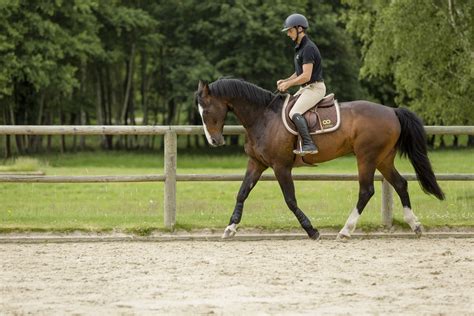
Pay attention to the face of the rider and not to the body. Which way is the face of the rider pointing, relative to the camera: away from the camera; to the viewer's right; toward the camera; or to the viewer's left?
to the viewer's left

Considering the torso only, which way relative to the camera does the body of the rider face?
to the viewer's left

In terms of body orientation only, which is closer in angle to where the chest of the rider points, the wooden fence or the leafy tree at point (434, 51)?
the wooden fence

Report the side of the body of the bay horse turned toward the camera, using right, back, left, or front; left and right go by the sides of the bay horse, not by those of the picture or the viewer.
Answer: left

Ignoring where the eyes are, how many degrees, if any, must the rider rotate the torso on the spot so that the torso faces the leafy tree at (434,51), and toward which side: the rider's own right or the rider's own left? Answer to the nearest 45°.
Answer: approximately 90° to the rider's own right

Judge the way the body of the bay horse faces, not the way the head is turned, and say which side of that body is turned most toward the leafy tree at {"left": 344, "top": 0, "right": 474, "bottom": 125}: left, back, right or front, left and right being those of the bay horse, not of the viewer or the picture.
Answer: right
